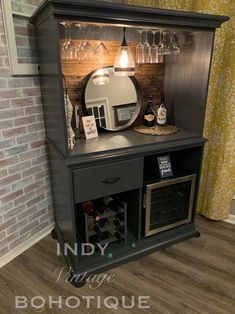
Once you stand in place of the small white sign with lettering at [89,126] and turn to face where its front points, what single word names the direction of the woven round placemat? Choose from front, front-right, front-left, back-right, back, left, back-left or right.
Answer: left

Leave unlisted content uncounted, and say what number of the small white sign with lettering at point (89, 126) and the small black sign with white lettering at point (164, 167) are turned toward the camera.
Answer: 2

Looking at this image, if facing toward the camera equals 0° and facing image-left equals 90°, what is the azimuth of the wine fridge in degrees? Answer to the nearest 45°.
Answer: approximately 315°

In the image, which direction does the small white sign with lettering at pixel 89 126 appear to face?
toward the camera

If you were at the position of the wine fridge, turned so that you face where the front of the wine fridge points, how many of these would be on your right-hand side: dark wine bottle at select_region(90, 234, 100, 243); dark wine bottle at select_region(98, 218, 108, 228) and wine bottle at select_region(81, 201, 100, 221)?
3

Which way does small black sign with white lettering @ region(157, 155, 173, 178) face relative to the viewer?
toward the camera
